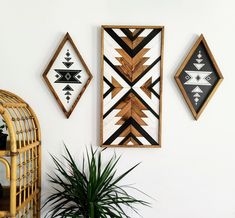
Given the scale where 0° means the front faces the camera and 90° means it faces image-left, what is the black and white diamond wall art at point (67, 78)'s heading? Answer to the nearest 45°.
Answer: approximately 0°

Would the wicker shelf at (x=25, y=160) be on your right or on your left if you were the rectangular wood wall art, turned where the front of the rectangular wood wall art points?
on your right
